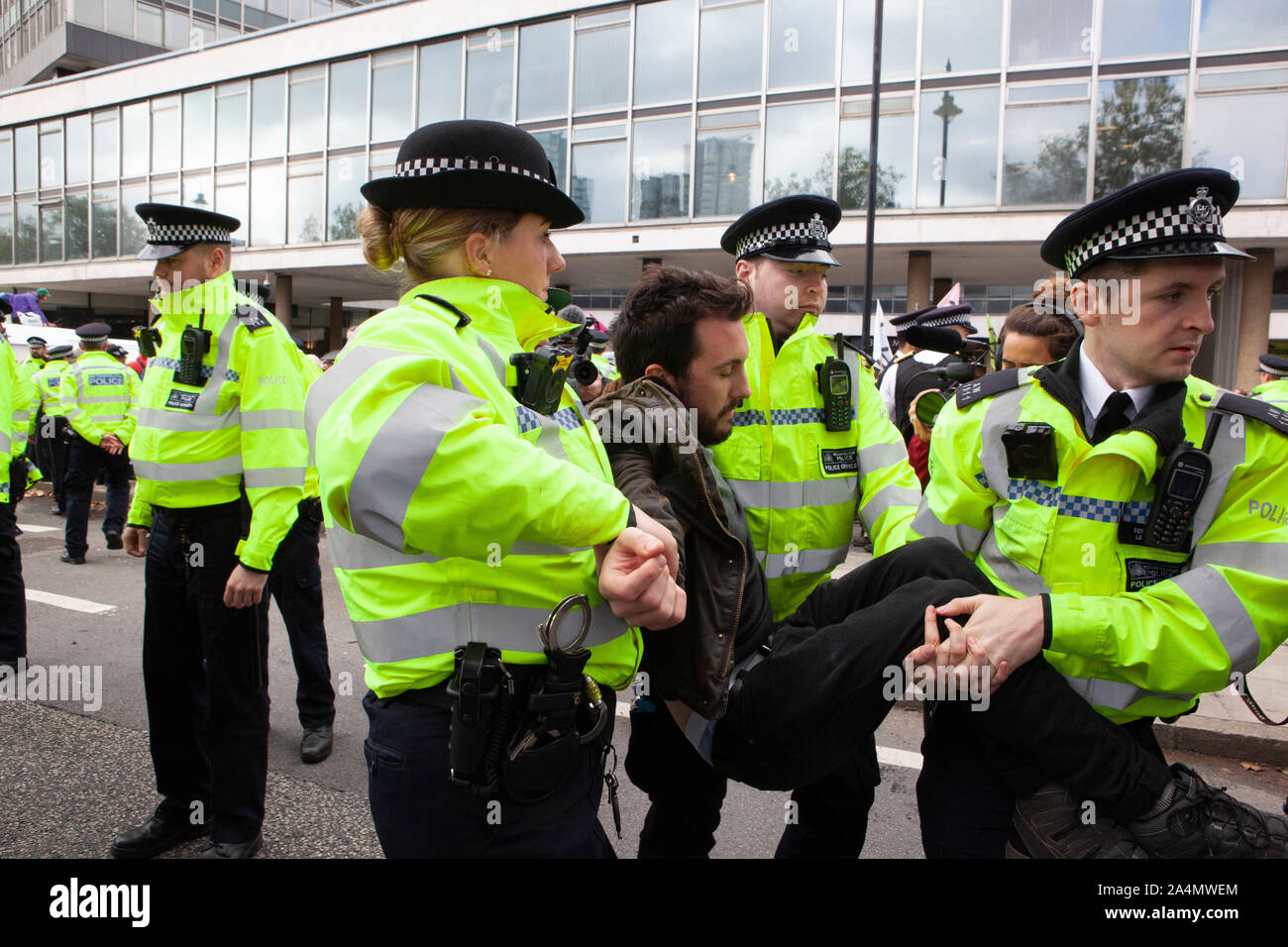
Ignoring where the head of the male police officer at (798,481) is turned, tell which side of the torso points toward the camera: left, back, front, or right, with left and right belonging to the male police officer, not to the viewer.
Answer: front

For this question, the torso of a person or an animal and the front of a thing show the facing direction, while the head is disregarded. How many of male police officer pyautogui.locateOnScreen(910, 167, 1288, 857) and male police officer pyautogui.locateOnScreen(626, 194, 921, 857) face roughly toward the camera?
2

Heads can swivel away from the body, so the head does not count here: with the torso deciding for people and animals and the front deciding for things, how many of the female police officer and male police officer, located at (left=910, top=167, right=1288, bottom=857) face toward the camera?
1

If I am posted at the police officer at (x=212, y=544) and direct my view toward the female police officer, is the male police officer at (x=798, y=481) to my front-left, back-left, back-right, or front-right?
front-left

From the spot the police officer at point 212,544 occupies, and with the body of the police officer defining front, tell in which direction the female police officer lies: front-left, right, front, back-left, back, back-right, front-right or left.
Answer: front-left

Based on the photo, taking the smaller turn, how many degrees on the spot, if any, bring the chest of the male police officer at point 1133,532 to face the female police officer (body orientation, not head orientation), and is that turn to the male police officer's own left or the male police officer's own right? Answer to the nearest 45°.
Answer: approximately 45° to the male police officer's own right

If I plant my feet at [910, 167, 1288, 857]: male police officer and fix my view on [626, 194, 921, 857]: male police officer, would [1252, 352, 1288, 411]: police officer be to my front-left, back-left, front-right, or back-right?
front-right

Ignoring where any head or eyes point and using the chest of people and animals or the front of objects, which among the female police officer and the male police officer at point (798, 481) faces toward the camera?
the male police officer

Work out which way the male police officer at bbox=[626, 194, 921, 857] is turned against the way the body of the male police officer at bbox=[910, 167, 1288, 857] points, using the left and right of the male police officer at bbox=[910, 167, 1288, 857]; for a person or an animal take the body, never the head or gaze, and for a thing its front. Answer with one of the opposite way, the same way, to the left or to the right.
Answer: the same way

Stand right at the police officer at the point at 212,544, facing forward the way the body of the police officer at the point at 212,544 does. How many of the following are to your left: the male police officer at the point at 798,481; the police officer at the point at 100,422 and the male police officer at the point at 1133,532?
2
